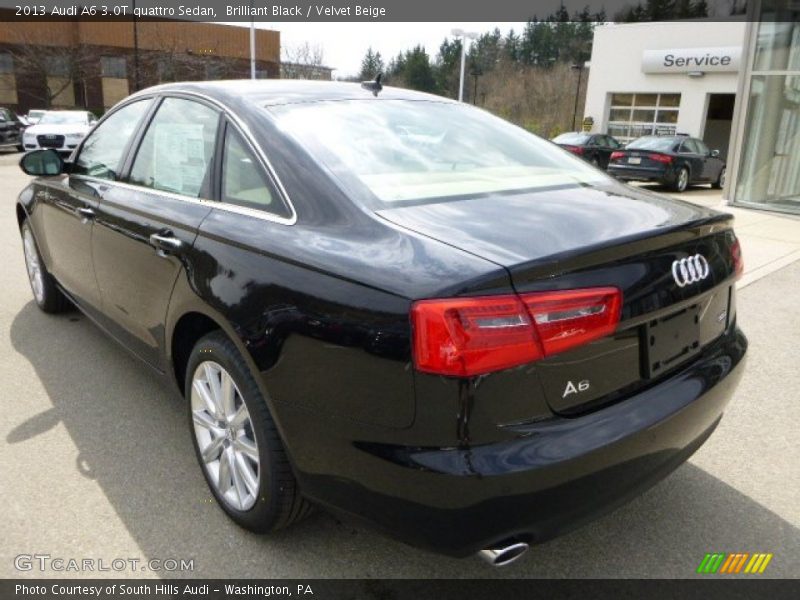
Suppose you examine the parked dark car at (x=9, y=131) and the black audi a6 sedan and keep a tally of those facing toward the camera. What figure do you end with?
1

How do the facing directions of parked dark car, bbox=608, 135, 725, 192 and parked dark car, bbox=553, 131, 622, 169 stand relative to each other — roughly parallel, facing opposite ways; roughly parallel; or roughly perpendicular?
roughly parallel

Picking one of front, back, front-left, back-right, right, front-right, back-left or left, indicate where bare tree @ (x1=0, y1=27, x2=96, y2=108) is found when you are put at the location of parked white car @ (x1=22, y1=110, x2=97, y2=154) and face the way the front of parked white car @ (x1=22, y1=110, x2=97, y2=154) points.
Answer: back-right

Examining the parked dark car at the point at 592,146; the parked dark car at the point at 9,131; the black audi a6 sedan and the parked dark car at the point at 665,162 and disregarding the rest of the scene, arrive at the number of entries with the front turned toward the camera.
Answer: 1

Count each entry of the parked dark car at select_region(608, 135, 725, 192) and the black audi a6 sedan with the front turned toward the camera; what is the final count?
0

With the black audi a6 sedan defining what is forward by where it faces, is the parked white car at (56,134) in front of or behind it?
in front

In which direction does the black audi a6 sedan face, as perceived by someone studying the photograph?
facing away from the viewer and to the left of the viewer

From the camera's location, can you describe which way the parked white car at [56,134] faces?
facing the viewer and to the left of the viewer

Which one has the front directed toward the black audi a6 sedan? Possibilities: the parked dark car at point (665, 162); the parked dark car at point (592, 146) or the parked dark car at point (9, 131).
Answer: the parked dark car at point (9, 131)

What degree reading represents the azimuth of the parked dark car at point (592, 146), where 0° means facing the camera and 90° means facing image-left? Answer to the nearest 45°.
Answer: approximately 225°

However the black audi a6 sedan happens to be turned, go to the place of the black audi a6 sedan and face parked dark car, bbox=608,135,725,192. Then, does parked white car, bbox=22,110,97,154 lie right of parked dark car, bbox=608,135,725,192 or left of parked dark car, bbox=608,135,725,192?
left

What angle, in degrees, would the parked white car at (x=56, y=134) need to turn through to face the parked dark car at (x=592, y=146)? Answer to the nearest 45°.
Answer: approximately 135° to its left

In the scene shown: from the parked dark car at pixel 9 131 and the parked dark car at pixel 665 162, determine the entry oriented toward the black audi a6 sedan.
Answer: the parked dark car at pixel 9 131

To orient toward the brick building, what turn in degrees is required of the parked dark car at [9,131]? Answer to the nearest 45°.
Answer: approximately 180°

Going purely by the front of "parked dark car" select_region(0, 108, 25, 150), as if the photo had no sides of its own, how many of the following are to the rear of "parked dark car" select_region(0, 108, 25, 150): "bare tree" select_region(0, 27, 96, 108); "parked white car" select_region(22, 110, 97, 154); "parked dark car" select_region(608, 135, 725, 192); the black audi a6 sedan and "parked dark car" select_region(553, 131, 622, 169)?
1

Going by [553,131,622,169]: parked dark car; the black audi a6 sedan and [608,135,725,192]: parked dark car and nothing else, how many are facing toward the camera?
0

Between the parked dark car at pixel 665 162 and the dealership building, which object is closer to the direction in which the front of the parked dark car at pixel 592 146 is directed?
the dealership building

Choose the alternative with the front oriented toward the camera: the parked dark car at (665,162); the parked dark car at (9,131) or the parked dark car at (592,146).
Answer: the parked dark car at (9,131)

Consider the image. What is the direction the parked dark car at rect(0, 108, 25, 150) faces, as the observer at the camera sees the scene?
facing the viewer
